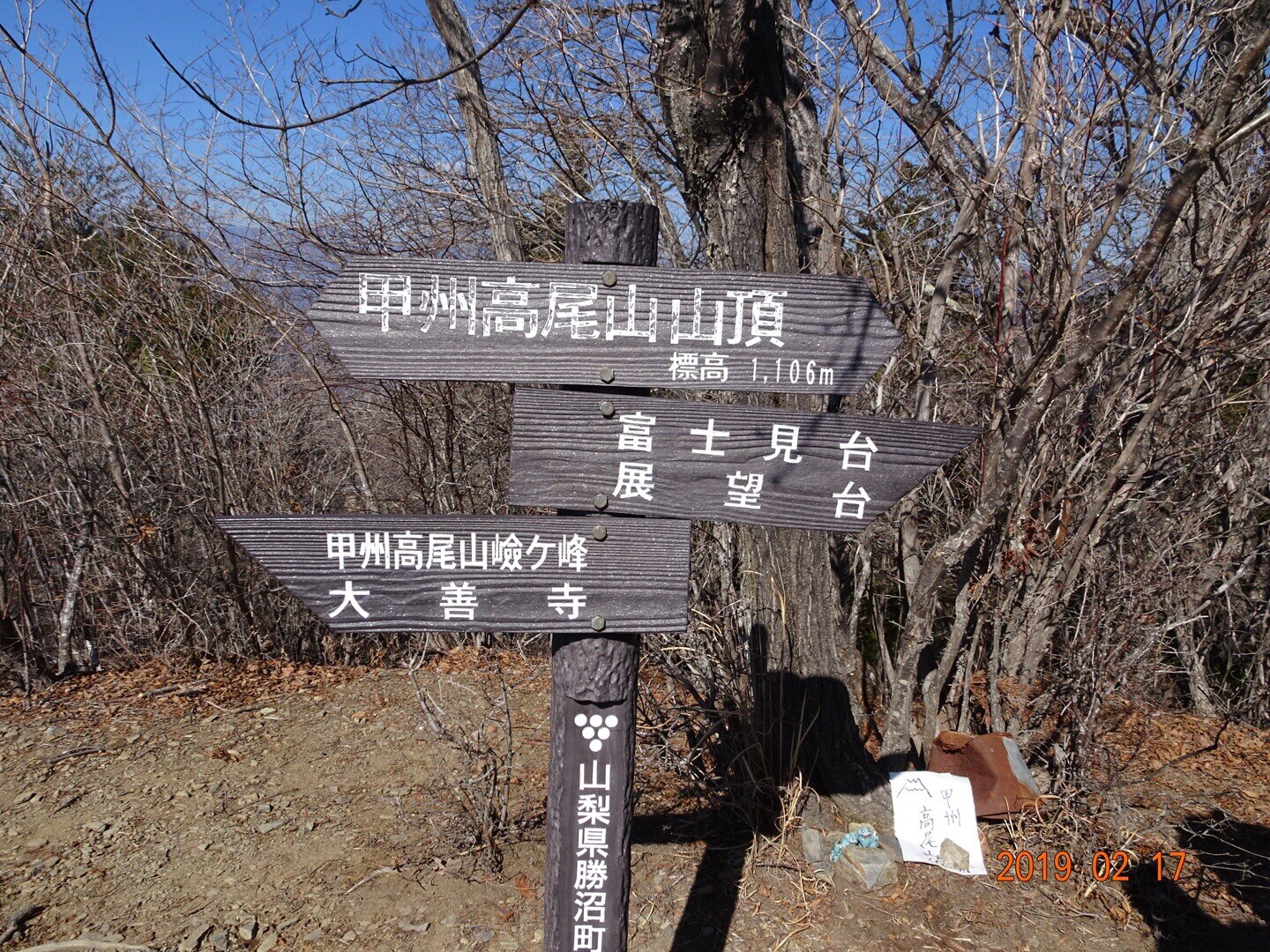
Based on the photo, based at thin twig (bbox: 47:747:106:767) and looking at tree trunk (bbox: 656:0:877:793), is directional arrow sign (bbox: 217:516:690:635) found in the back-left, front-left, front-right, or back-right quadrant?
front-right

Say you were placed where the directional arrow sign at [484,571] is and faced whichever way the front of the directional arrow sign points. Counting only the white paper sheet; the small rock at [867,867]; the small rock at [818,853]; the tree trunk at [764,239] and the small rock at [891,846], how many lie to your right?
0

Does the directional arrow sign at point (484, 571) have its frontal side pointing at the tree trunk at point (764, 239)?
no

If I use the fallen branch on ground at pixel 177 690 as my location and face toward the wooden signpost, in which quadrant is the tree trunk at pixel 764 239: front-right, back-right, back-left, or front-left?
front-left

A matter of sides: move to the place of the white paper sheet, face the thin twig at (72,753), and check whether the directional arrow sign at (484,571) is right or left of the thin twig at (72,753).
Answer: left

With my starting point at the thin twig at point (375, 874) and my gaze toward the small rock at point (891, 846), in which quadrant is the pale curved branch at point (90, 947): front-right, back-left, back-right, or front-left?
back-right

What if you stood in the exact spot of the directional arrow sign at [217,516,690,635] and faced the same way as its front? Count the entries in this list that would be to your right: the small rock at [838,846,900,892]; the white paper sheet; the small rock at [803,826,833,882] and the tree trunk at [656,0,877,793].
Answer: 0

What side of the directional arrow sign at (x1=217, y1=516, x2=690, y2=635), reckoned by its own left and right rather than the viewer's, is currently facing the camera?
front

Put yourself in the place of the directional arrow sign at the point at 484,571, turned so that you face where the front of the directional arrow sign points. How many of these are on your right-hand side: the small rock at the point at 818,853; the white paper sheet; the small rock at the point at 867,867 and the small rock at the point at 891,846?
0

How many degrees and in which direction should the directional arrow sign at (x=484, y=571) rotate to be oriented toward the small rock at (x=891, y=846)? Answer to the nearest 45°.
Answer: approximately 135° to its left

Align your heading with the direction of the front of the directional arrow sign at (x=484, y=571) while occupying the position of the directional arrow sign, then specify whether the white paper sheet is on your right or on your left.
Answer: on your left

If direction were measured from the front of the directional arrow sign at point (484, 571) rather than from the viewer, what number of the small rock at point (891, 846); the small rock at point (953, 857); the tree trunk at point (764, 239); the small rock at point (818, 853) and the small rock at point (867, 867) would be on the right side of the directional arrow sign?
0

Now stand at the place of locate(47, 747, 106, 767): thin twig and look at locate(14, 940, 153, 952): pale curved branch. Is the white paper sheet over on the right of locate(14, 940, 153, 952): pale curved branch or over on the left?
left

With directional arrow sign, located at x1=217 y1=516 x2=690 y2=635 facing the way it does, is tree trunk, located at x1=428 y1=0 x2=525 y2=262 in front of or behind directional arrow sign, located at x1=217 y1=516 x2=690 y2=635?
behind

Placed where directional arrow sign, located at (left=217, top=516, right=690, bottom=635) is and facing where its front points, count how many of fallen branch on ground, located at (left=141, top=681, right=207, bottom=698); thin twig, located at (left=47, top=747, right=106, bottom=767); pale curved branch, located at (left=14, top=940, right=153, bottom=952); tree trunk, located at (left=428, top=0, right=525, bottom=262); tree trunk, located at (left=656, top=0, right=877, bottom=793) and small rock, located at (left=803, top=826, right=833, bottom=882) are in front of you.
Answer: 0
